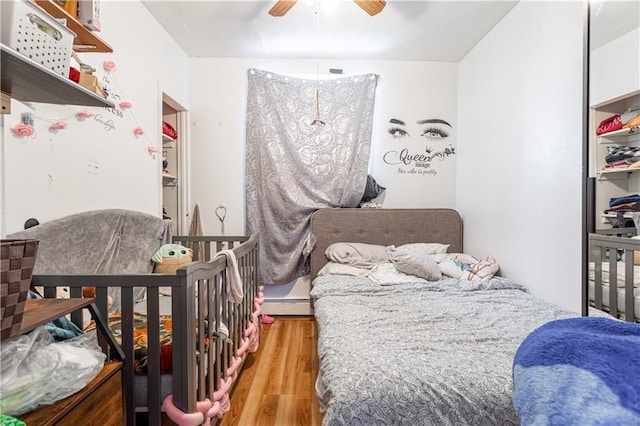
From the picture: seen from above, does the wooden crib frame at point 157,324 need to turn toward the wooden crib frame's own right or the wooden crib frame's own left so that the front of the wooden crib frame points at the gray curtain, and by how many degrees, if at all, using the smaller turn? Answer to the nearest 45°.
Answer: approximately 45° to the wooden crib frame's own left

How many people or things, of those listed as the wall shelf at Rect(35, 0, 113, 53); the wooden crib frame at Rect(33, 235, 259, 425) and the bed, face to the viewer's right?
2

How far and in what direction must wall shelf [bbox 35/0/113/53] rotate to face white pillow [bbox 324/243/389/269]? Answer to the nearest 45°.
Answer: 0° — it already faces it

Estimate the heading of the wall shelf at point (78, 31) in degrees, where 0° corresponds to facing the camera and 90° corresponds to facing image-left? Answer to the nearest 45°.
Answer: approximately 270°

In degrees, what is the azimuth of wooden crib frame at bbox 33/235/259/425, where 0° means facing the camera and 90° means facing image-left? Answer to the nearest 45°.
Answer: approximately 270°

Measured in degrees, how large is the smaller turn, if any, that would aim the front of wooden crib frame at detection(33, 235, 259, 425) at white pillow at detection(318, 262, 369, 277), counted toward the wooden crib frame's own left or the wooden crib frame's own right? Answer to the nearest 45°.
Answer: approximately 45° to the wooden crib frame's own left
